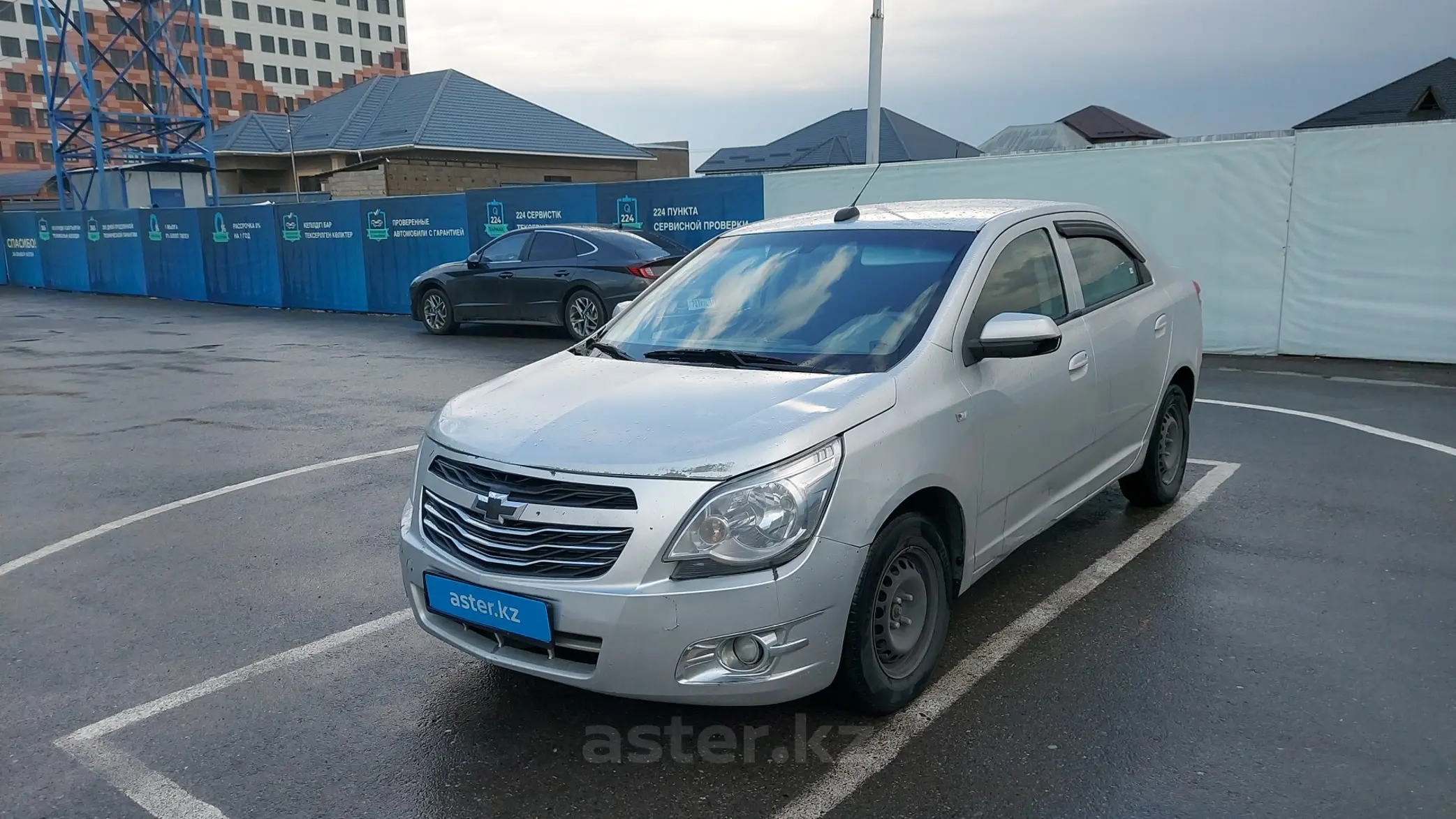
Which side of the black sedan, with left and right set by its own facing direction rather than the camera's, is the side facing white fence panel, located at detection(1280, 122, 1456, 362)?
back

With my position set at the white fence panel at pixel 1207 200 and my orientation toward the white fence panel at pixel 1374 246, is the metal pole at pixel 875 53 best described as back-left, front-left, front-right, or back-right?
back-left

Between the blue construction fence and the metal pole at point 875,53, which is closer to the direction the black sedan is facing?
the blue construction fence

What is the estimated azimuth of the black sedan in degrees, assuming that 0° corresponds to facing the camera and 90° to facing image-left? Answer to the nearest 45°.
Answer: approximately 135°

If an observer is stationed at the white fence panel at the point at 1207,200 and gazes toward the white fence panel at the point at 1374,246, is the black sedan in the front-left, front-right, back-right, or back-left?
back-right

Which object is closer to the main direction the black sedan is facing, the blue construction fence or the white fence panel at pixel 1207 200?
the blue construction fence

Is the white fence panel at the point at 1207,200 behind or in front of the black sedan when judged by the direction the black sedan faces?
behind

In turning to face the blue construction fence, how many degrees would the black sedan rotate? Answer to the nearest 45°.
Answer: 0° — it already faces it

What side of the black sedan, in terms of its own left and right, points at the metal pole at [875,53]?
right
